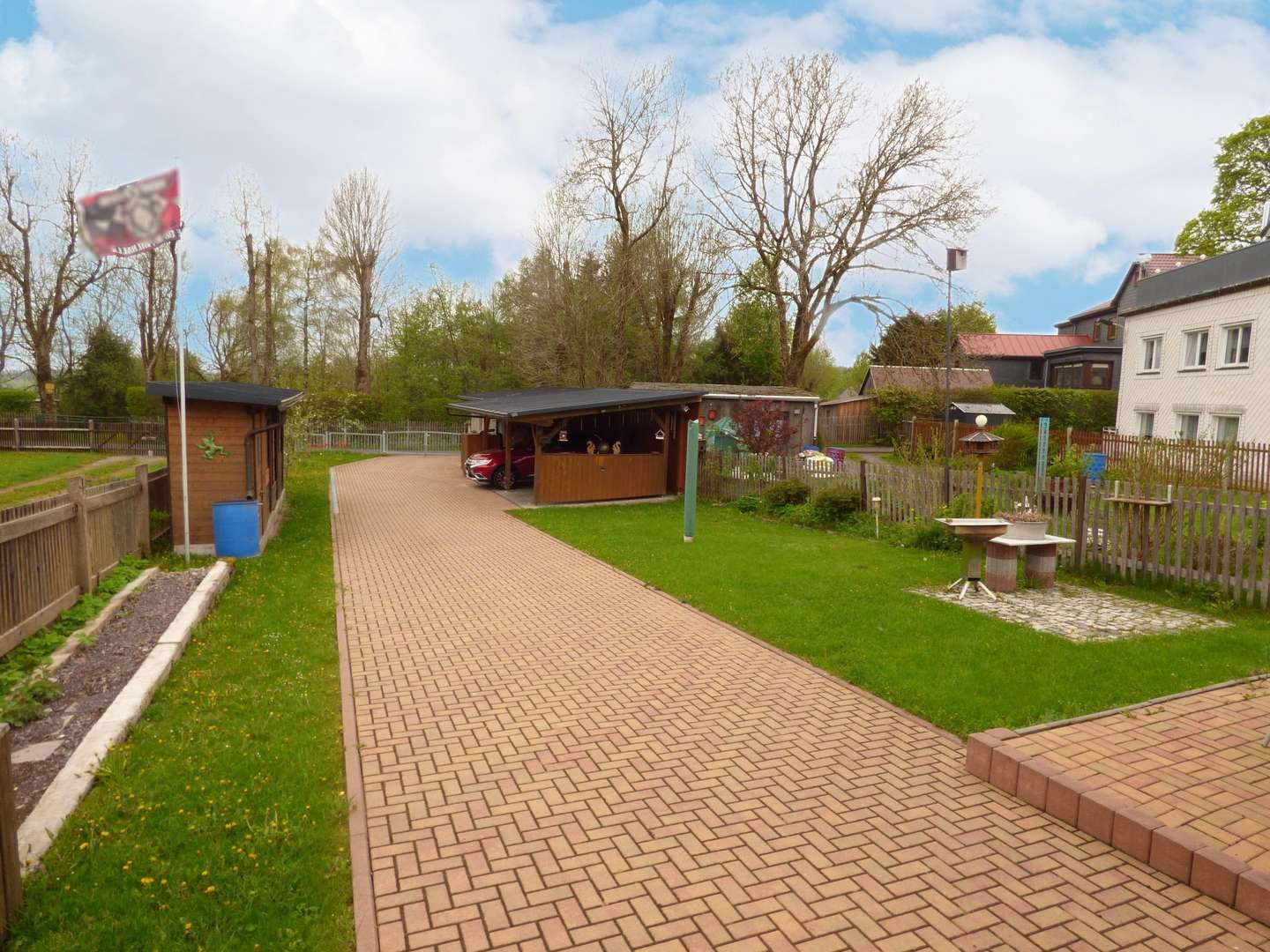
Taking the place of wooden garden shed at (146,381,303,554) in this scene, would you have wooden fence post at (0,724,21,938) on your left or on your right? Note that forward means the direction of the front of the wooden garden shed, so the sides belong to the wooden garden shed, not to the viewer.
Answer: on your right

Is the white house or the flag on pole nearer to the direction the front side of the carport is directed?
the flag on pole

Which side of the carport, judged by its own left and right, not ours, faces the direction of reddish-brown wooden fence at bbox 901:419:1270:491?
back

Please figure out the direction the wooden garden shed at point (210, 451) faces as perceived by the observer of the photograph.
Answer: facing to the right of the viewer

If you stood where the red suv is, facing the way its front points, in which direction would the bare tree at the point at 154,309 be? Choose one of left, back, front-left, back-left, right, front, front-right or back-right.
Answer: right

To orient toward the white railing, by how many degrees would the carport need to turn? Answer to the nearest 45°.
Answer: approximately 45° to its right

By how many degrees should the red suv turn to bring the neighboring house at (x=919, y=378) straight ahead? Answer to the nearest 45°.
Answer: approximately 180°

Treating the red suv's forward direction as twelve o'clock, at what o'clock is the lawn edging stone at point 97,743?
The lawn edging stone is roughly at 11 o'clock from the red suv.

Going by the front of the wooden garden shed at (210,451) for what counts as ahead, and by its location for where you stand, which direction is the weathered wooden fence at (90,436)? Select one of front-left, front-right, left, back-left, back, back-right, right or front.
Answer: left

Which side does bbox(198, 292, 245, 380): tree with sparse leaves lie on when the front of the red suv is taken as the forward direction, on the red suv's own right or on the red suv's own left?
on the red suv's own right

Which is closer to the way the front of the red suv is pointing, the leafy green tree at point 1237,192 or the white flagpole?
the white flagpole

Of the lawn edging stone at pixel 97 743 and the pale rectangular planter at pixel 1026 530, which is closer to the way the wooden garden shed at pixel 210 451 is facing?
the pale rectangular planter

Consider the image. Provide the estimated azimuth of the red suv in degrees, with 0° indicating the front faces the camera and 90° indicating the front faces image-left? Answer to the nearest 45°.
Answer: approximately 45°

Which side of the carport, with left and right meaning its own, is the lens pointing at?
left
